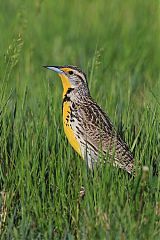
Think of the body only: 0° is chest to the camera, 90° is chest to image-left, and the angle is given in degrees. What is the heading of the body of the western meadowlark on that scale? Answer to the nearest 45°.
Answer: approximately 90°
